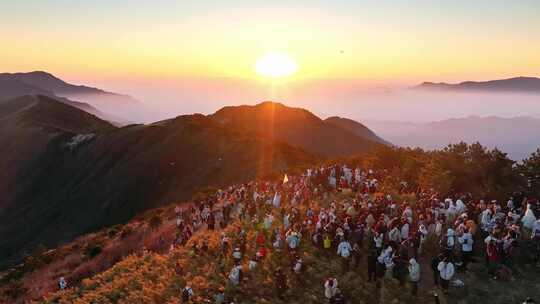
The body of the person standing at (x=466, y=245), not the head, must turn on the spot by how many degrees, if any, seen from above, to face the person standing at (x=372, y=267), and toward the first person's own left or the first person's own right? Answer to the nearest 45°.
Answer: approximately 135° to the first person's own left

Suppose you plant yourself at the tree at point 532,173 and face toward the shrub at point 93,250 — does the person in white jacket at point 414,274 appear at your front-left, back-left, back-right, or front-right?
front-left

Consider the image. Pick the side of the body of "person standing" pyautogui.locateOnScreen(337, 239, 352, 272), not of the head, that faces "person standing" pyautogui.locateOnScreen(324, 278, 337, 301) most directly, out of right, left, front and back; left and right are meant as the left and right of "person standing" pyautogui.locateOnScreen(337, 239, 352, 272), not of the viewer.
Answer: back

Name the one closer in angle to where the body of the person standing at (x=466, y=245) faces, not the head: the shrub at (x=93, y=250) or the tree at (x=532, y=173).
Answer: the tree

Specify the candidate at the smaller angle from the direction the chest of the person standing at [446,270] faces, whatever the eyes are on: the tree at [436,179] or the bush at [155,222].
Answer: the tree

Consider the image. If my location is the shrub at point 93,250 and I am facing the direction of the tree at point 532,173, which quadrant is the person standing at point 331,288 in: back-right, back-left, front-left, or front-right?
front-right

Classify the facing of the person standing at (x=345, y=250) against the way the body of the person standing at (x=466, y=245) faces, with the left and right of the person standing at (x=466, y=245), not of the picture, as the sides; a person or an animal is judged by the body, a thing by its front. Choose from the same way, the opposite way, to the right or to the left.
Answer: the same way

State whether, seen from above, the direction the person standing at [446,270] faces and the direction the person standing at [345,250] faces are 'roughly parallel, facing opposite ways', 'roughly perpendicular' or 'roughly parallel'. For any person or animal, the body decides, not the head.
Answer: roughly parallel

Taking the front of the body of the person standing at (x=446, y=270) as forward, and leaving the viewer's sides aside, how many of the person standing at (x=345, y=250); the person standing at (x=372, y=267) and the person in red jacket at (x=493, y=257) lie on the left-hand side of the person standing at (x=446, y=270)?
2

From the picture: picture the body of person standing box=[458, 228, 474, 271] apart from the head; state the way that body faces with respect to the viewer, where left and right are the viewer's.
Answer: facing away from the viewer

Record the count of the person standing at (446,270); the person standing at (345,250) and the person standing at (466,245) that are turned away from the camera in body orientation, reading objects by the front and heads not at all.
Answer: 3

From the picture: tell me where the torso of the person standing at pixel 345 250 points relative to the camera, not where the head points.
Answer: away from the camera

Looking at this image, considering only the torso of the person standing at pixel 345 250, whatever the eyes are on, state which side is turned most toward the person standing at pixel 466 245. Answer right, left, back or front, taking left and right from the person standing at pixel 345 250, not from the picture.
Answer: right

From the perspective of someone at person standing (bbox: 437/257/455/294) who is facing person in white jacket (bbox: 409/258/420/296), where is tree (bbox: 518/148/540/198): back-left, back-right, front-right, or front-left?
back-right

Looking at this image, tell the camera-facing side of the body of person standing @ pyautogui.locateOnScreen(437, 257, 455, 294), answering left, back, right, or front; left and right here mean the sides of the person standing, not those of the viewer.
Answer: back

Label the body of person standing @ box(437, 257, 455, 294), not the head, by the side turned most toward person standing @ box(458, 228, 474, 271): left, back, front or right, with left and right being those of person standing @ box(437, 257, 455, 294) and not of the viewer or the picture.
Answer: front
